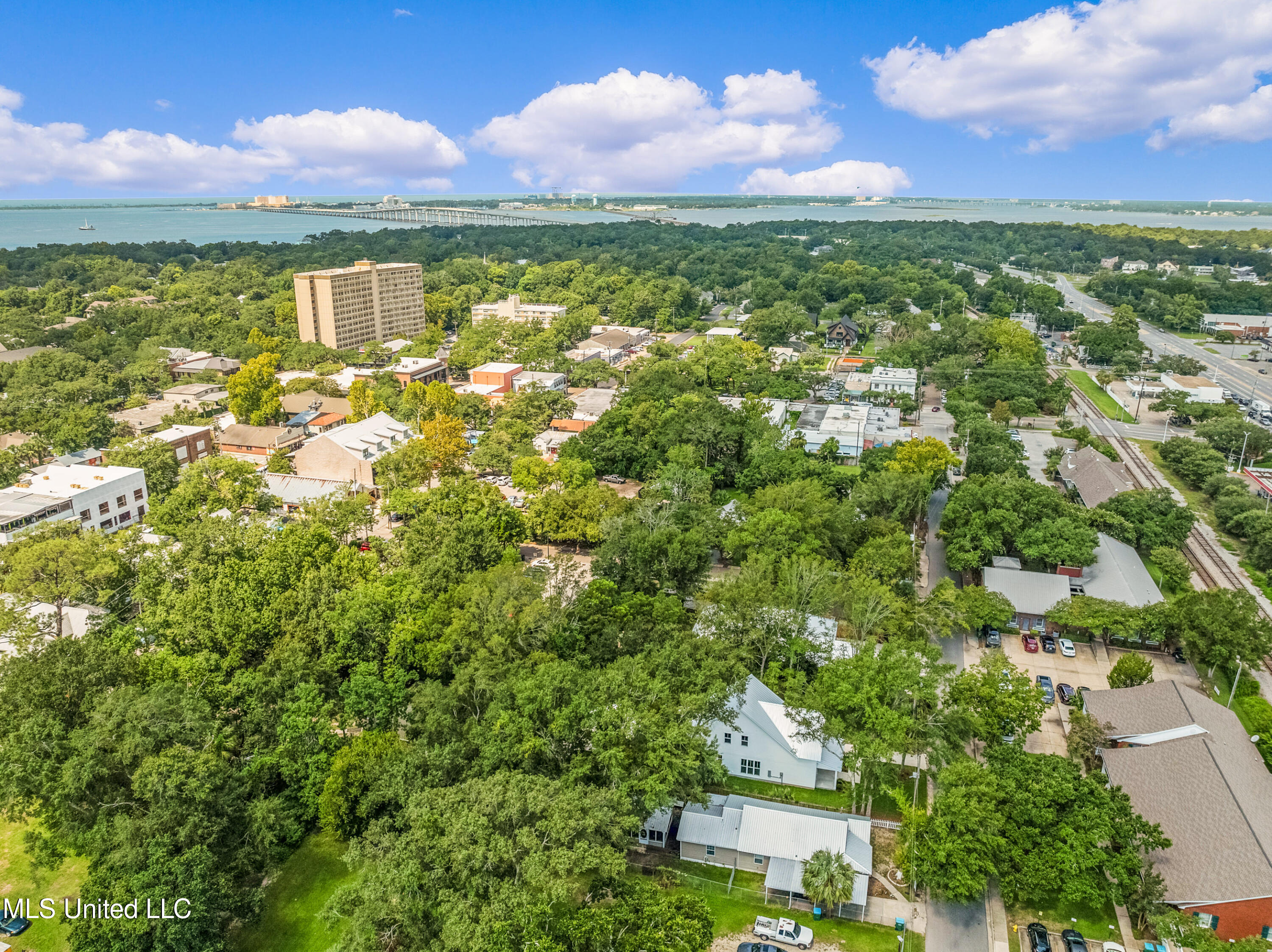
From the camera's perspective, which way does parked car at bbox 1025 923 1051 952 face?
away from the camera

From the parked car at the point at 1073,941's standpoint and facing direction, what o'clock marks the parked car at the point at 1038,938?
the parked car at the point at 1038,938 is roughly at 8 o'clock from the parked car at the point at 1073,941.

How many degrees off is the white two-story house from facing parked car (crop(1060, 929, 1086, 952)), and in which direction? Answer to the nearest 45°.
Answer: approximately 45° to its right

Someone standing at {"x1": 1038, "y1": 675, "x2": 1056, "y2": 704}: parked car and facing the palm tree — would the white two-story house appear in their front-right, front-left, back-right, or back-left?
front-right

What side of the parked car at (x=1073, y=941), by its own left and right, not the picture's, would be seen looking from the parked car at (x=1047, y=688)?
front

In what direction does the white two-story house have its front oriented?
to the viewer's right

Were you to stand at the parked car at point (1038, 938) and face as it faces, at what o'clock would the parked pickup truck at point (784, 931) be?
the parked pickup truck at point (784, 931) is roughly at 8 o'clock from the parked car at point (1038, 938).

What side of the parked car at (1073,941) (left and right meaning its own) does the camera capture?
back
